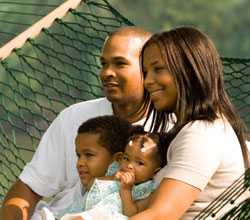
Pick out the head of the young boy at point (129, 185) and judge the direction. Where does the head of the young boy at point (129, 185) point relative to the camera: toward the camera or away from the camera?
toward the camera

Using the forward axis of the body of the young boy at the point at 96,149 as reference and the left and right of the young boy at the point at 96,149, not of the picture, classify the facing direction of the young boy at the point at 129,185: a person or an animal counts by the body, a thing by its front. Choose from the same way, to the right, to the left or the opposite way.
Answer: the same way

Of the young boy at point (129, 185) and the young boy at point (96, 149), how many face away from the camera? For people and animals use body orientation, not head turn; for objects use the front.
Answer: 0

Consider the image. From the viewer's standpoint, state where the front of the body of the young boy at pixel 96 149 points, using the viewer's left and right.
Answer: facing the viewer and to the left of the viewer

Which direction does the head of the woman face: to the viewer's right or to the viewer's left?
to the viewer's left

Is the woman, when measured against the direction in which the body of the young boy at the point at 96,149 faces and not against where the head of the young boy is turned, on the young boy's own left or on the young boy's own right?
on the young boy's own left

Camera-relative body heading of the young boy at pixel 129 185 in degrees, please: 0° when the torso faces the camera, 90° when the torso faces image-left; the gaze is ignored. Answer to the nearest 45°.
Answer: approximately 45°
